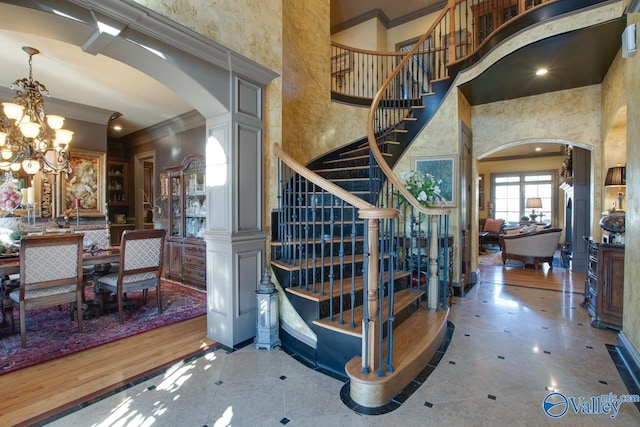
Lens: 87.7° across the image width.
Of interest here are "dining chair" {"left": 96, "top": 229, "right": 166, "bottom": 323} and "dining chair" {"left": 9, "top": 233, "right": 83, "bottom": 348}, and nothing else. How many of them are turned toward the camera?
0

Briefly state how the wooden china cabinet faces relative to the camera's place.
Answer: facing the viewer and to the left of the viewer

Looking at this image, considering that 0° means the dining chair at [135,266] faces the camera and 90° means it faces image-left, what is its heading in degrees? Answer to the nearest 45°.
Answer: approximately 135°

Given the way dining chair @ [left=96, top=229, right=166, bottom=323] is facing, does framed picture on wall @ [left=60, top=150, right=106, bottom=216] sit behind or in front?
in front

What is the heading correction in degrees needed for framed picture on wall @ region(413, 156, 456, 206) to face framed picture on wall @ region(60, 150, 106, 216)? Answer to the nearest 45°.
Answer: approximately 90° to its right

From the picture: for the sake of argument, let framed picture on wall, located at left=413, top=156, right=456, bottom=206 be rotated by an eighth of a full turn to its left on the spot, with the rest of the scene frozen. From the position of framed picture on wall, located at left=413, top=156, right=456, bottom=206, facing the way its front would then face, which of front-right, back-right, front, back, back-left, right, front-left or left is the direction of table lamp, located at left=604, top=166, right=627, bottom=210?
front-left

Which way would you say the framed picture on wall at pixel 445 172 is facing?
toward the camera

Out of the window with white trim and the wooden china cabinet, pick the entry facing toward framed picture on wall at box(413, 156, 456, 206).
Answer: the window with white trim

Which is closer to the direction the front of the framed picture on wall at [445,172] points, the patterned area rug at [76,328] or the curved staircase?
the curved staircase

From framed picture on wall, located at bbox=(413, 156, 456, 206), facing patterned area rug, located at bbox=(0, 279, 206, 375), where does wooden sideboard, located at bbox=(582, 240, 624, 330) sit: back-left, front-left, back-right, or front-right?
back-left

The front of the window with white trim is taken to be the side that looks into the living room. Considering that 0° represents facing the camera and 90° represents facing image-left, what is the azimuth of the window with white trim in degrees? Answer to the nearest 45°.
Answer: approximately 0°

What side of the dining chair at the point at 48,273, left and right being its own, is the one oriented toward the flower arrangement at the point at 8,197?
front

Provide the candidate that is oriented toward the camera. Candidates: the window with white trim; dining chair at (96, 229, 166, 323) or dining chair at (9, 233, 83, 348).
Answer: the window with white trim

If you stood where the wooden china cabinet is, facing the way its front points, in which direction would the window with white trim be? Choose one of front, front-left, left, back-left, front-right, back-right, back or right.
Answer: back-left

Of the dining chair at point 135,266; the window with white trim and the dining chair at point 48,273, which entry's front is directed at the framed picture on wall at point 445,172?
the window with white trim

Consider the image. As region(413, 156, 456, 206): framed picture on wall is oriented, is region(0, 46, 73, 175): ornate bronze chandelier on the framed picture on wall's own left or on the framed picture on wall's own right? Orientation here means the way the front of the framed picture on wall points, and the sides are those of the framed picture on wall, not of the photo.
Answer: on the framed picture on wall's own right
